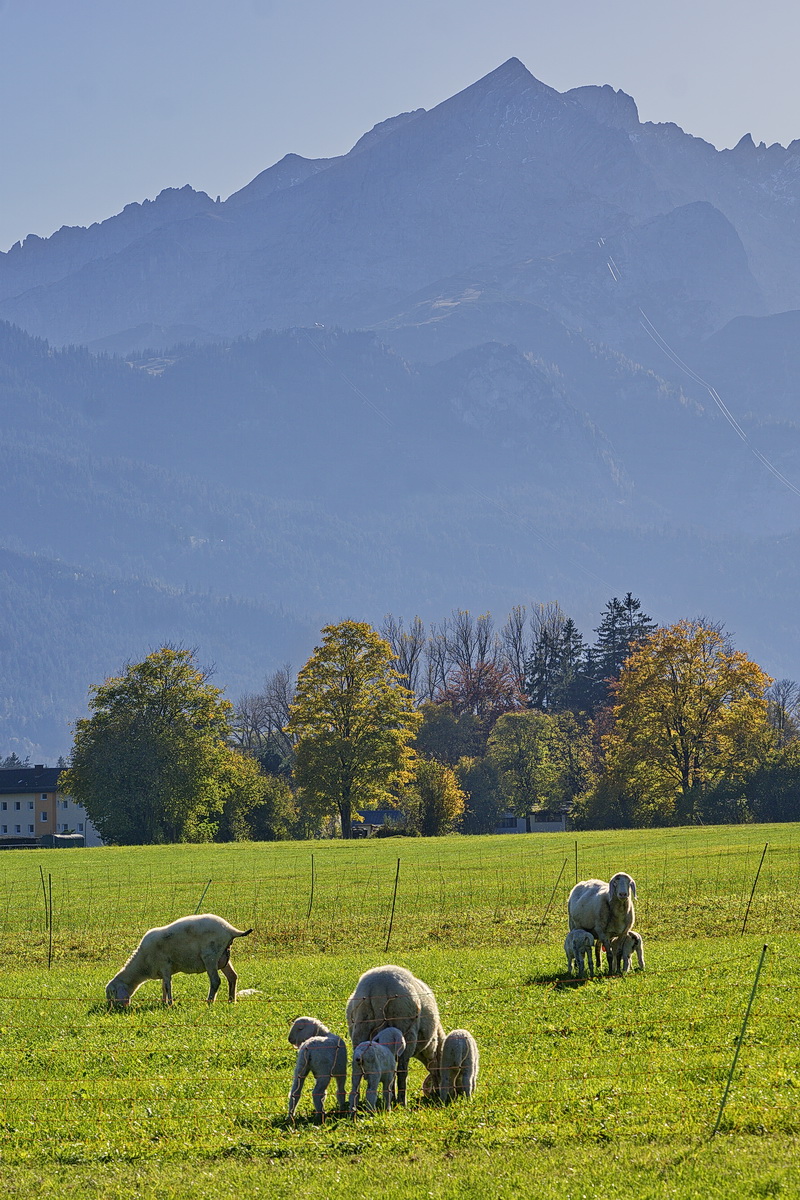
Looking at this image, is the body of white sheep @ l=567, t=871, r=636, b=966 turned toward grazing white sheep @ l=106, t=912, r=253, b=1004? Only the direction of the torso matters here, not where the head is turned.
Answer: no

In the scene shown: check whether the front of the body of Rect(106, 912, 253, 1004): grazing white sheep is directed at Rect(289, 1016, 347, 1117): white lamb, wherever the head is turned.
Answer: no

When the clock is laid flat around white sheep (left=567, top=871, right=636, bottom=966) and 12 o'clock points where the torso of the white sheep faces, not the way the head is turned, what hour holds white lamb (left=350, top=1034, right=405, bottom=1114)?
The white lamb is roughly at 2 o'clock from the white sheep.

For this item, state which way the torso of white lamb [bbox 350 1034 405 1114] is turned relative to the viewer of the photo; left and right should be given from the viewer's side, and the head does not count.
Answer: facing away from the viewer and to the right of the viewer

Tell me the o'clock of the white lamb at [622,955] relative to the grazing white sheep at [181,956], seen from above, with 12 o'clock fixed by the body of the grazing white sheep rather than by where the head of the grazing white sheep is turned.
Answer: The white lamb is roughly at 6 o'clock from the grazing white sheep.

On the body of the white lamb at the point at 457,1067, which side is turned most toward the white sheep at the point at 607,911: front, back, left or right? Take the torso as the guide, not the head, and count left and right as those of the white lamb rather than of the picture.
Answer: front

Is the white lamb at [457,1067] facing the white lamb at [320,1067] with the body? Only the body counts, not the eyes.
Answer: no

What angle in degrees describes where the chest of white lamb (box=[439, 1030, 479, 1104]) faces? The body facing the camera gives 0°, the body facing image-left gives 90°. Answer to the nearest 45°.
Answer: approximately 180°

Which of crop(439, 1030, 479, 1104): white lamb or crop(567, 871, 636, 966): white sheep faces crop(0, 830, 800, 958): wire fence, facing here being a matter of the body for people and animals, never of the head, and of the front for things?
the white lamb

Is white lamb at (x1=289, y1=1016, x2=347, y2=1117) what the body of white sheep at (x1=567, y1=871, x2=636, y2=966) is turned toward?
no

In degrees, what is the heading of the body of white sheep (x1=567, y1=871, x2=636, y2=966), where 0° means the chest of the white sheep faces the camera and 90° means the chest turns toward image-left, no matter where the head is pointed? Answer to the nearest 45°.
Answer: approximately 315°

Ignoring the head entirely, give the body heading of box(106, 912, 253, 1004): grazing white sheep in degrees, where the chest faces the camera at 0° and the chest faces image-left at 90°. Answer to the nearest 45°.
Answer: approximately 90°

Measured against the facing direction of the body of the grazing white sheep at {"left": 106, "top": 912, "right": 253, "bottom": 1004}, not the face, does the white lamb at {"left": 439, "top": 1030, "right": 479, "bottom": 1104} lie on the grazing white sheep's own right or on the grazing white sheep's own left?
on the grazing white sheep's own left
